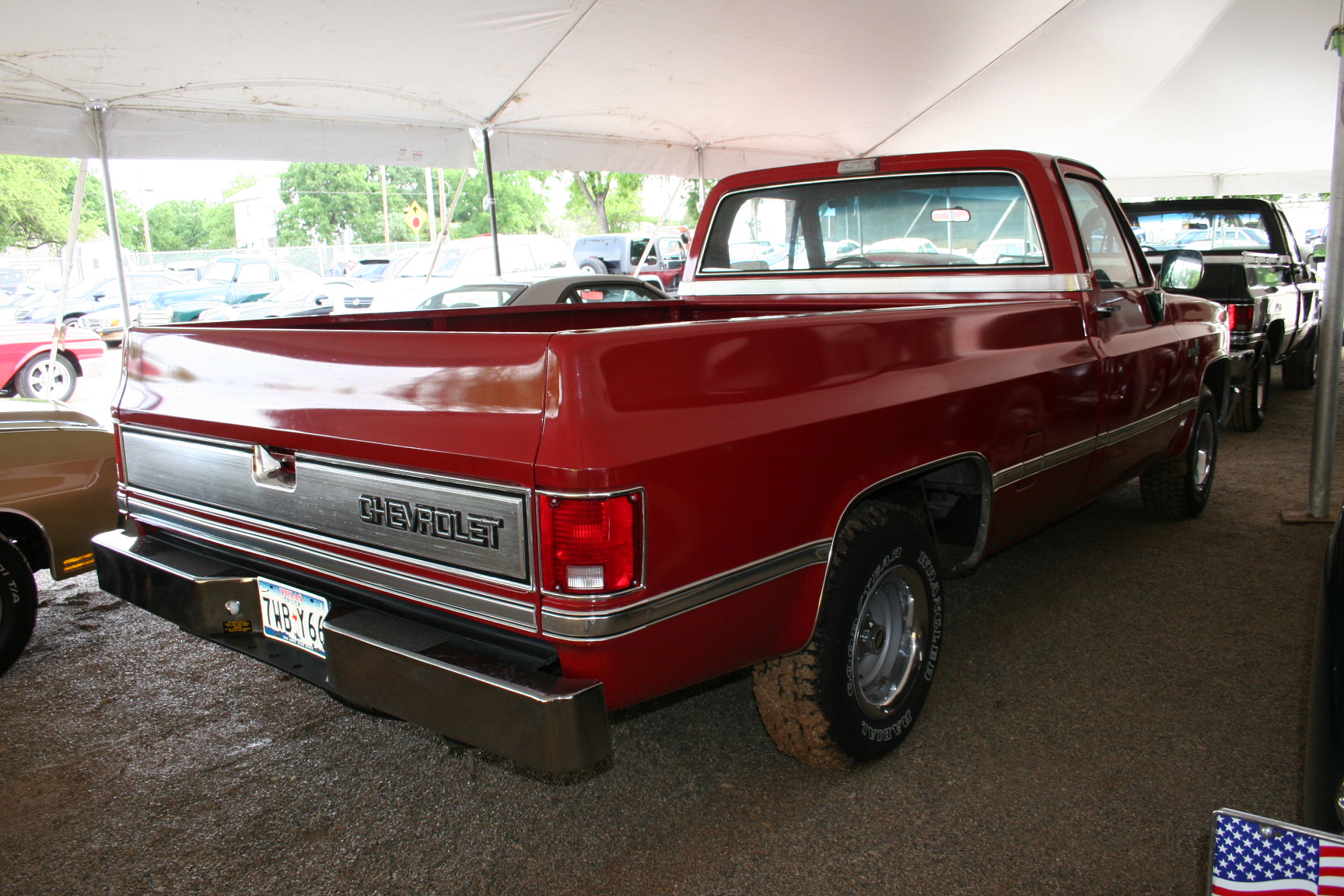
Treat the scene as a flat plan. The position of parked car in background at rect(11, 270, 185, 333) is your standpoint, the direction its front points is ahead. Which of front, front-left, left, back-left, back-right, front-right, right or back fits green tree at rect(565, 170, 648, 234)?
back

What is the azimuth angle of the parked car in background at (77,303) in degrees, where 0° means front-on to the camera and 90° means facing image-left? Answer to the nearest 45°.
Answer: approximately 45°

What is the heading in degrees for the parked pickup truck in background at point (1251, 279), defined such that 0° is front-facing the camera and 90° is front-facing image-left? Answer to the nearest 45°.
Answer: approximately 225°

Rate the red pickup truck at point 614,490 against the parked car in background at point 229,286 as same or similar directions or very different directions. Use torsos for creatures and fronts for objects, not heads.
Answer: very different directions

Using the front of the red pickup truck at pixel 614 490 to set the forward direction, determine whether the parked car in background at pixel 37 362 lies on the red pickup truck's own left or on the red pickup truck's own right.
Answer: on the red pickup truck's own left

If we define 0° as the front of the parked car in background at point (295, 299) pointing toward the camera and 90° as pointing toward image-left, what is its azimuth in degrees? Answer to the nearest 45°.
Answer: approximately 45°

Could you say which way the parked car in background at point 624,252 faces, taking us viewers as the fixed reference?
facing away from the viewer and to the right of the viewer

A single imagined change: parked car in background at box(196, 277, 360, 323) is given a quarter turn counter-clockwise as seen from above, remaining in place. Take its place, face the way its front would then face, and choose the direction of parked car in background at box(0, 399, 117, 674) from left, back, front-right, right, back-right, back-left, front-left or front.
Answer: front-right

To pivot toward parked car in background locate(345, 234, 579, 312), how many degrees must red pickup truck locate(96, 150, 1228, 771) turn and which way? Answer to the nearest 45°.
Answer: approximately 45° to its left
